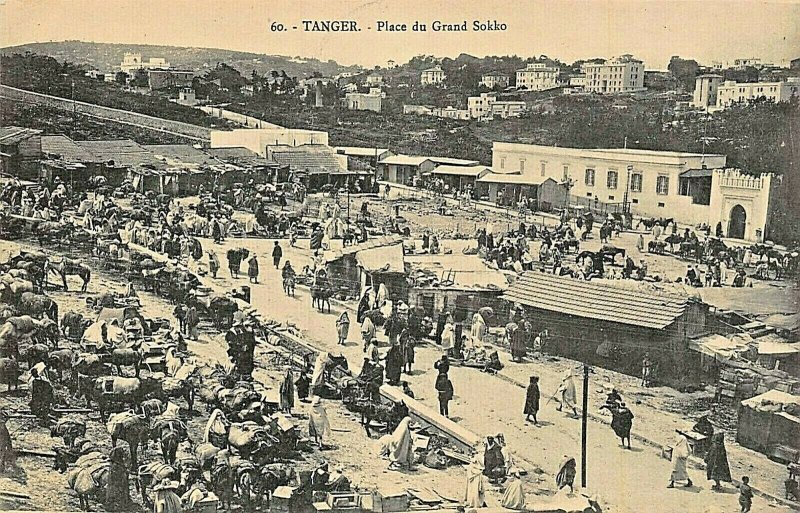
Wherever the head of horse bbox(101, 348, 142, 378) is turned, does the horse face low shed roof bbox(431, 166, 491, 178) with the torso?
no

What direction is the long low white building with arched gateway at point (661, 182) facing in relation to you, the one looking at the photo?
facing the viewer and to the left of the viewer

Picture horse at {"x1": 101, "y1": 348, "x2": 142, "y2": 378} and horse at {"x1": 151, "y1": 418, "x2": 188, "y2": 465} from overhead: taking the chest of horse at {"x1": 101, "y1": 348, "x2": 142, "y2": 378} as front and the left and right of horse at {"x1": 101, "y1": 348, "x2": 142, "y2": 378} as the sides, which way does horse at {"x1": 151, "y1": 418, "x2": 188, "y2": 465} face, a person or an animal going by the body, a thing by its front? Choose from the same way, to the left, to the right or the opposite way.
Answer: to the right

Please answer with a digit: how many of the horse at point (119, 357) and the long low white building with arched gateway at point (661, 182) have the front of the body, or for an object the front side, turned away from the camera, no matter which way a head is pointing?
0

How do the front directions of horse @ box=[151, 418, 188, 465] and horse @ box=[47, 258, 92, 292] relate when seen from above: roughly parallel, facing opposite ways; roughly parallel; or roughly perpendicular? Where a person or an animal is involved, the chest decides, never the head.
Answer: roughly perpendicular

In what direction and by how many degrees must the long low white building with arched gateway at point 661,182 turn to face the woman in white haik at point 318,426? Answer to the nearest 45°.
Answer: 0° — it already faces them

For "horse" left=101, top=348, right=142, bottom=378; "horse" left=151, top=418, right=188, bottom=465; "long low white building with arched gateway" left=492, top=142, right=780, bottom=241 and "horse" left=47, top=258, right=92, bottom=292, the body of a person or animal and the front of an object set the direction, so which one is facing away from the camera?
"horse" left=151, top=418, right=188, bottom=465

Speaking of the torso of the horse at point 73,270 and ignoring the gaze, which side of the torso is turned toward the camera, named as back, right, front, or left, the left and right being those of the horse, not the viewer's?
left

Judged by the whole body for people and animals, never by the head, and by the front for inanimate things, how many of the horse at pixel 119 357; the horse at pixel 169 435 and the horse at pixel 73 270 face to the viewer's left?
2

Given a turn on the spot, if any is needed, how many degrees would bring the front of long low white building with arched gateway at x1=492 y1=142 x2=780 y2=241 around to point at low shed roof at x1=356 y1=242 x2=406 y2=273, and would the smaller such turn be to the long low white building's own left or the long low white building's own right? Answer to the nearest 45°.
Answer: approximately 45° to the long low white building's own right

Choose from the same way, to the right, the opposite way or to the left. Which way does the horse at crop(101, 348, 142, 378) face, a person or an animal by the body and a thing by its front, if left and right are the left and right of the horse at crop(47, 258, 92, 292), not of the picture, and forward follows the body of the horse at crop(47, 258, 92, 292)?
the same way
